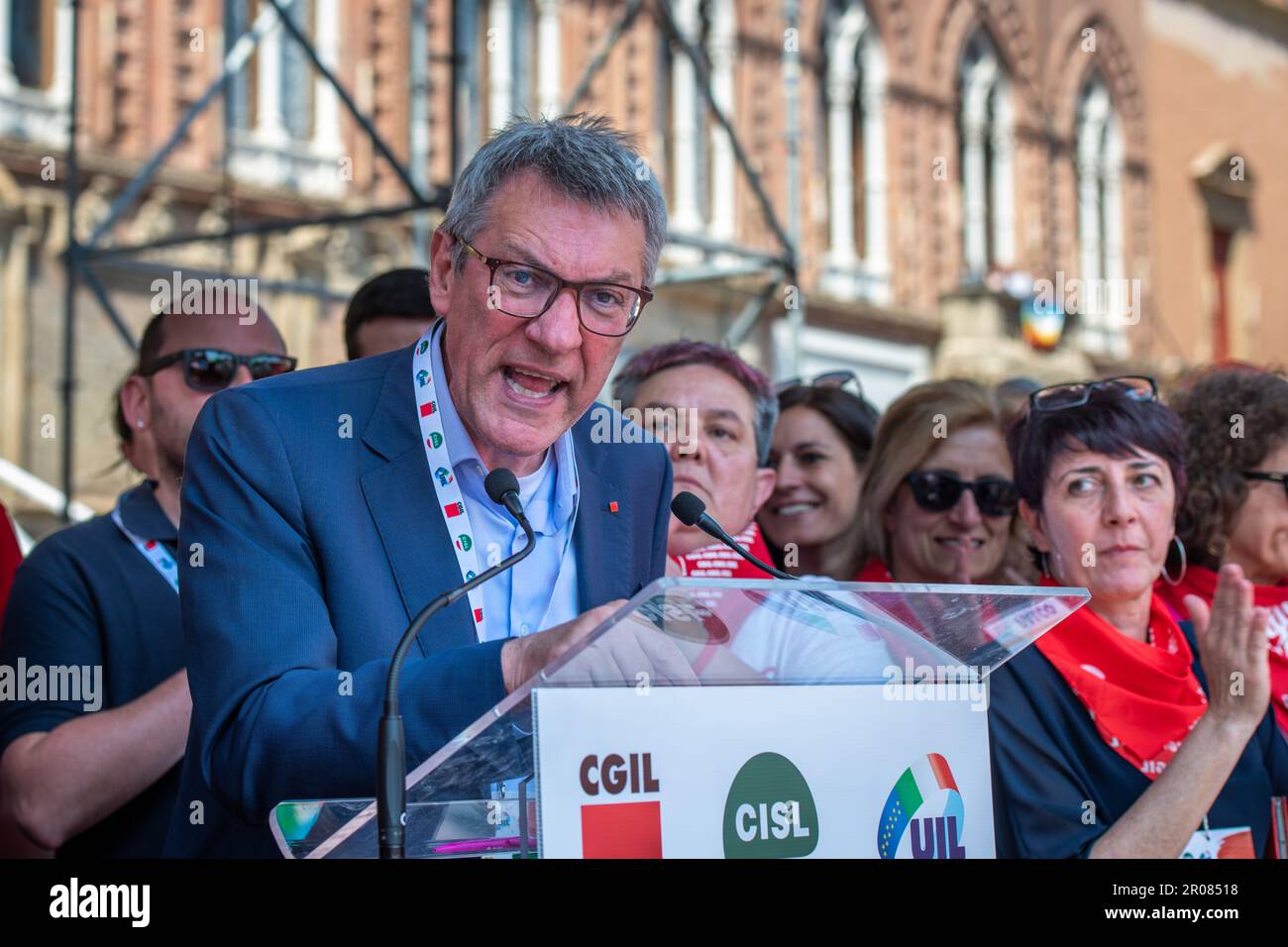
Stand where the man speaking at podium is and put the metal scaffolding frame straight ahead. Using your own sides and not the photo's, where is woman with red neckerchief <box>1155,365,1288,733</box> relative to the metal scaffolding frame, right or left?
right

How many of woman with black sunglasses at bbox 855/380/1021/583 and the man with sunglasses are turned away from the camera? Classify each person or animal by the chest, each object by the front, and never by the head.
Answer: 0

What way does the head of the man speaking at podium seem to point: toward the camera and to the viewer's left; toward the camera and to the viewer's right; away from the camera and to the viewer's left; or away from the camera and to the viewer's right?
toward the camera and to the viewer's right

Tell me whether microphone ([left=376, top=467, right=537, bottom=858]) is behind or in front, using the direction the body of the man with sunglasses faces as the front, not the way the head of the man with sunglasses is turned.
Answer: in front

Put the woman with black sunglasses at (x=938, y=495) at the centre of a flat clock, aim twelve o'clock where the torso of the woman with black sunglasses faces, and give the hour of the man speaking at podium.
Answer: The man speaking at podium is roughly at 2 o'clock from the woman with black sunglasses.

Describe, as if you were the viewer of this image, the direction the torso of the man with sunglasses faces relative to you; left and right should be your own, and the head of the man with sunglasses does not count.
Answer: facing the viewer and to the right of the viewer

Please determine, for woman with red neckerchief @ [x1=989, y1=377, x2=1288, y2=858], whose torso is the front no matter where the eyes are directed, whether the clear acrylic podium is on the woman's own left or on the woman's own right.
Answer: on the woman's own right

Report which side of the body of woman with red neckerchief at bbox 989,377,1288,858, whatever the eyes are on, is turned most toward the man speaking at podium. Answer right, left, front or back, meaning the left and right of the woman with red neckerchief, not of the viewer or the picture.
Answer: right

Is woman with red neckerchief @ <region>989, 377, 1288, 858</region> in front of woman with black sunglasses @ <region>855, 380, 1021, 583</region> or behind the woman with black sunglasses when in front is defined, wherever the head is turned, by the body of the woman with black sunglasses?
in front

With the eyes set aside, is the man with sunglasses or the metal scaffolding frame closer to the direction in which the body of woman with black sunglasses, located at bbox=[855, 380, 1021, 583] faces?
the man with sunglasses
